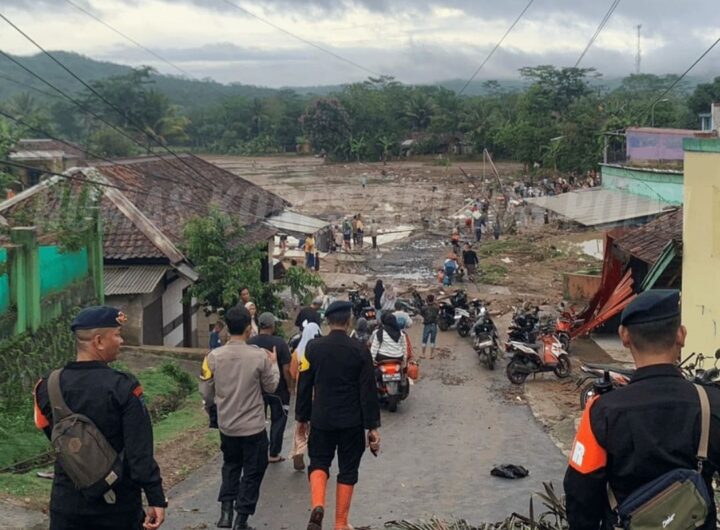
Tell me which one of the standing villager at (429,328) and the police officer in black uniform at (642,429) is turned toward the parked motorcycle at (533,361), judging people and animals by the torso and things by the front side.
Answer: the police officer in black uniform

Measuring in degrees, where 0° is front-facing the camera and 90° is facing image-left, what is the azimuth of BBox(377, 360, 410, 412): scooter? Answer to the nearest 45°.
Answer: approximately 180°

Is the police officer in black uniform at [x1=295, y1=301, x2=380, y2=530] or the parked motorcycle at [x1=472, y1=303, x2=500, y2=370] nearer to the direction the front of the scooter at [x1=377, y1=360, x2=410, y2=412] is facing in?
the parked motorcycle

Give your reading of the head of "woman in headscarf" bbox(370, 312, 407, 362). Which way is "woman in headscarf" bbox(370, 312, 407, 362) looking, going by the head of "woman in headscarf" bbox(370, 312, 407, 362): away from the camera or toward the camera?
away from the camera

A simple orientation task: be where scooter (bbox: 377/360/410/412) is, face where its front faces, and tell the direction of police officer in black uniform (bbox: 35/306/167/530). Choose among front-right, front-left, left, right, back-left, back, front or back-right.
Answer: back

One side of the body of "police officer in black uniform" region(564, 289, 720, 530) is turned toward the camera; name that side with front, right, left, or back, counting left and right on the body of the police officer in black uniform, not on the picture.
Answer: back

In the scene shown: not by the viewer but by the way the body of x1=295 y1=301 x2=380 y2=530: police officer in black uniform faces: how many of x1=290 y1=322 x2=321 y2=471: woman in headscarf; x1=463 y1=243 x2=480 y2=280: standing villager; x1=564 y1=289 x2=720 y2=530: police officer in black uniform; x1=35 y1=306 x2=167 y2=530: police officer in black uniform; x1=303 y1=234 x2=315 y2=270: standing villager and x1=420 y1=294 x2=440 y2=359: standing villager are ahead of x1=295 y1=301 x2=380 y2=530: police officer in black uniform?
4

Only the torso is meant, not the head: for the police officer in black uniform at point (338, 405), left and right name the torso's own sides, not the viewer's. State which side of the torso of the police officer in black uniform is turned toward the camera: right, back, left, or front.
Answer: back

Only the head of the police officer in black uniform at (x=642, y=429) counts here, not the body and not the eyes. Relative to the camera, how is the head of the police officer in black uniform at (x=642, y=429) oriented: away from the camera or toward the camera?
away from the camera

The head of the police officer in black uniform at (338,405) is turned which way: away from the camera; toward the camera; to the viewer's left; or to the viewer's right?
away from the camera
